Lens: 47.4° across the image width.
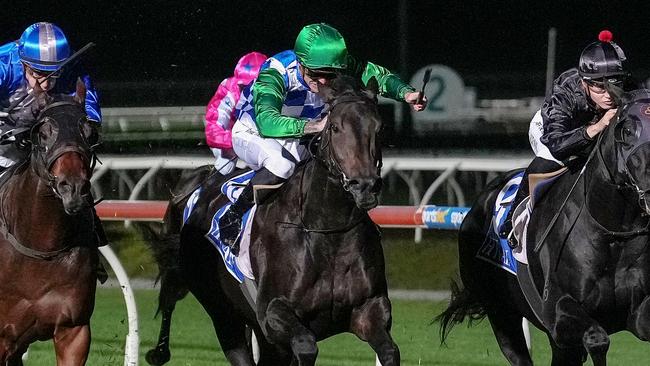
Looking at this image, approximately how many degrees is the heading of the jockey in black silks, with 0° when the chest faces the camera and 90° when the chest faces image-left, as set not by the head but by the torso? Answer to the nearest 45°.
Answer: approximately 315°

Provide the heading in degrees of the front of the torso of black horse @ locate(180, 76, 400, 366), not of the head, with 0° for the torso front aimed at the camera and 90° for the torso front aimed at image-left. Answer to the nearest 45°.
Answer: approximately 315°

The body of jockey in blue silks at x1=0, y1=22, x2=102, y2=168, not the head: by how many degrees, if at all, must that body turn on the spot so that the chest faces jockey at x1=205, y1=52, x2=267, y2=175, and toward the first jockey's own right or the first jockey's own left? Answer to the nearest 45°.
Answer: approximately 90° to the first jockey's own left

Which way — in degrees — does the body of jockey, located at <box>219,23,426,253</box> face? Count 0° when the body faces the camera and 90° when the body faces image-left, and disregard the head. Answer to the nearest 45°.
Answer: approximately 315°

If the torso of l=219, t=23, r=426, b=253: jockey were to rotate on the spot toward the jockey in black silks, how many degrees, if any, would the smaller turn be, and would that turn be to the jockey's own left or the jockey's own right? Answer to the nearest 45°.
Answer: approximately 45° to the jockey's own left

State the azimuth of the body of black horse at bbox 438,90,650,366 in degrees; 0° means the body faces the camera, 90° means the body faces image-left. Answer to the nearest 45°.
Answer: approximately 315°
